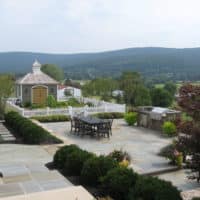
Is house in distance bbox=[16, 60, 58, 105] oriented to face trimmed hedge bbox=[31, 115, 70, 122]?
yes

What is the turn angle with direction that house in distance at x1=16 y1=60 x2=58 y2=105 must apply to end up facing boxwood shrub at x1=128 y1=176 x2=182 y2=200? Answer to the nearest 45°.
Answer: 0° — it already faces it

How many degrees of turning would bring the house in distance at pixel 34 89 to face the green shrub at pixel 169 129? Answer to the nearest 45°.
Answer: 0° — it already faces it

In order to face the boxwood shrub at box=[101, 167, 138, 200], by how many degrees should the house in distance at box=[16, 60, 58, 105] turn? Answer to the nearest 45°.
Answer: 0° — it already faces it

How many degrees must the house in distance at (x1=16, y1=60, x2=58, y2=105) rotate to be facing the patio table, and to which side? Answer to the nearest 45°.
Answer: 0° — it already faces it

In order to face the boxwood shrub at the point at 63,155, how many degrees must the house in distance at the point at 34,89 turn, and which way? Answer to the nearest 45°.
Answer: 0° — it already faces it

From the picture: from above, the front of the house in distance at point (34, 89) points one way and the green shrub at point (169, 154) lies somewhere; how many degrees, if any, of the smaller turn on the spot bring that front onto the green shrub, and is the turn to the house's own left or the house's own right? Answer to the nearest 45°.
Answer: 0° — it already faces it

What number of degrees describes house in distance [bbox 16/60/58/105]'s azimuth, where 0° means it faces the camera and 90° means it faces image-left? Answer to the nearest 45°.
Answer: approximately 0°

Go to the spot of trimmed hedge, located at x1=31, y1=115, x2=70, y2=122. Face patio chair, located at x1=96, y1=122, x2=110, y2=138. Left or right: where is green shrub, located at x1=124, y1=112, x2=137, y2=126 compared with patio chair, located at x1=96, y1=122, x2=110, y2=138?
left

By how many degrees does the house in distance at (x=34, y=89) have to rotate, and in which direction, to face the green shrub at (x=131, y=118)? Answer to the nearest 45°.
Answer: approximately 45° to its left

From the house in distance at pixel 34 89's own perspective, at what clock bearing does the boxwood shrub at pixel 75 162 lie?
The boxwood shrub is roughly at 12 o'clock from the house in distance.

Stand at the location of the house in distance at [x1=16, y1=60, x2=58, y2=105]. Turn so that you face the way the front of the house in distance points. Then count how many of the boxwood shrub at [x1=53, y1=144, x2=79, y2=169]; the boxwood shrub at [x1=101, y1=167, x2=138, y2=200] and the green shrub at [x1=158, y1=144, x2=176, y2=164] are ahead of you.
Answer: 3
